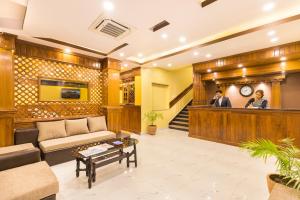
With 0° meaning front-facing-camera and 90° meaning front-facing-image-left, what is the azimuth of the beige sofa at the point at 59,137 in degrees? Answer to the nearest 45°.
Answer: approximately 315°

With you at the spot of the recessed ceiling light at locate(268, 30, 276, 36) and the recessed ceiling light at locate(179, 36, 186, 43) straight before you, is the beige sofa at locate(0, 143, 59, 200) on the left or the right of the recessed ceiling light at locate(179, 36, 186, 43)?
left

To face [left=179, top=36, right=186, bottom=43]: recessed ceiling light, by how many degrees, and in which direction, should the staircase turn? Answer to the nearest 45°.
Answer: approximately 45° to its left

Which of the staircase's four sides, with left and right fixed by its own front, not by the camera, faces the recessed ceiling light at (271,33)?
left
